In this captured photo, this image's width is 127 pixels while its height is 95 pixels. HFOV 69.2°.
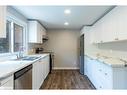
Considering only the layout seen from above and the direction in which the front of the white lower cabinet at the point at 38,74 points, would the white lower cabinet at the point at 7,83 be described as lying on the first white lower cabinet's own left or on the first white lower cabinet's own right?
on the first white lower cabinet's own right

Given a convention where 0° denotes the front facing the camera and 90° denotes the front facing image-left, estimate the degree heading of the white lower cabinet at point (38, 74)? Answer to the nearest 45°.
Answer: approximately 270°
